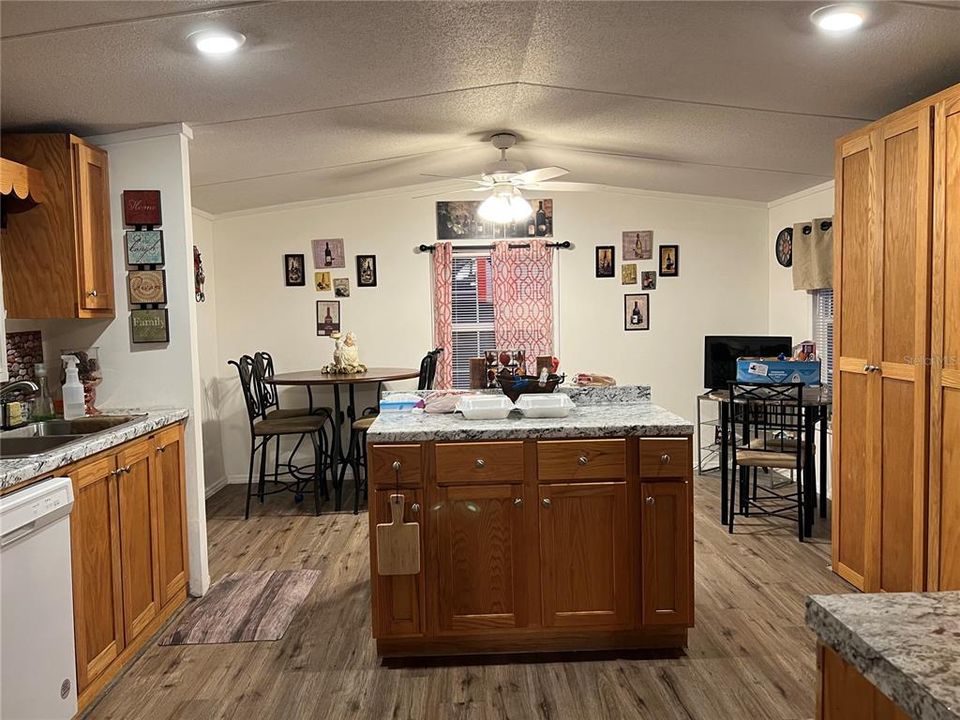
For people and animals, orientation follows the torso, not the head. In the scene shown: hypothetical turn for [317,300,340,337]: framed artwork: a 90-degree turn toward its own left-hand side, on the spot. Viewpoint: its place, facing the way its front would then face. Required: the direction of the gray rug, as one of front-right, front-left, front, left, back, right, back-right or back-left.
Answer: right

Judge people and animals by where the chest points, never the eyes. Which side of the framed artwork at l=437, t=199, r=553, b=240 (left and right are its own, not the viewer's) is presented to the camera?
front

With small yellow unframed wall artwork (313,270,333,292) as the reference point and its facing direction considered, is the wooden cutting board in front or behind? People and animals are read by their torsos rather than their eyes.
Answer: in front

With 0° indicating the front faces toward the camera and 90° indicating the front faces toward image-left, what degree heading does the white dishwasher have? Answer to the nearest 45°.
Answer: approximately 315°

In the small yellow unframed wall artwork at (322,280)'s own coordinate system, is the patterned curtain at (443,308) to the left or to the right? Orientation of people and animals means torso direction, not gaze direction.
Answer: on its left

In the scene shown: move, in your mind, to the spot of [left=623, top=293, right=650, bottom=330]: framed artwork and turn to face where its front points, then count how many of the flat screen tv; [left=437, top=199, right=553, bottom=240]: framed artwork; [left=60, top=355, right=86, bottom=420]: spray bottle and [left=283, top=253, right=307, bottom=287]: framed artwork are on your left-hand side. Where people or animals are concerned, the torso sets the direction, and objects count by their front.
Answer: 1

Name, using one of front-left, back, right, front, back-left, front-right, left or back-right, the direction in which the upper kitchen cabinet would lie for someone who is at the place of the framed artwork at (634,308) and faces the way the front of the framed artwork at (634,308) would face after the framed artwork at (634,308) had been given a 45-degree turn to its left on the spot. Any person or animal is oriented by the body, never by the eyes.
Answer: right

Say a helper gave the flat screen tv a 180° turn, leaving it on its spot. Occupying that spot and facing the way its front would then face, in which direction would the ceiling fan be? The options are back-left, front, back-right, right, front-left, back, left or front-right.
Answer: back-left

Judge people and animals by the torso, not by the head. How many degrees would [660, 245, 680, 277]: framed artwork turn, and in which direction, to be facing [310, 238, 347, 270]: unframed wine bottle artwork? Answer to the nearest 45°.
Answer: approximately 90° to its right

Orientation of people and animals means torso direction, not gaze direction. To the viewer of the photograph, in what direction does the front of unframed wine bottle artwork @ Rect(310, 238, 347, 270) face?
facing the viewer

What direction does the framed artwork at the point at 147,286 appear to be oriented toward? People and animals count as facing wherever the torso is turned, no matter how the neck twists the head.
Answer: toward the camera

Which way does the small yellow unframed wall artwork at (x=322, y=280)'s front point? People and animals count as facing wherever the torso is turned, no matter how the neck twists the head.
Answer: toward the camera
